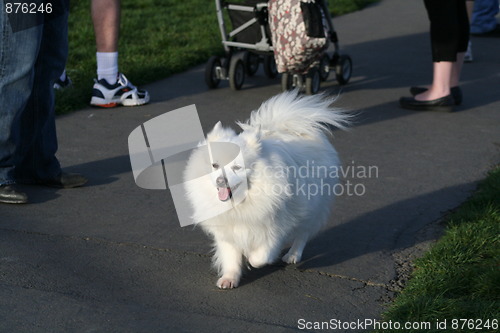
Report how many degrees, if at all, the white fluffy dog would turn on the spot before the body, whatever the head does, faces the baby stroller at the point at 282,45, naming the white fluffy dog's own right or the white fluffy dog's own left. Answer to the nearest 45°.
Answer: approximately 135° to the white fluffy dog's own right

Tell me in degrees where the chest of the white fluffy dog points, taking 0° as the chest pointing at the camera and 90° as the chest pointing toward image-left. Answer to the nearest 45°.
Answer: approximately 45°

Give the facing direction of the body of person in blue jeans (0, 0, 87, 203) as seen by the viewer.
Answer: to the viewer's right

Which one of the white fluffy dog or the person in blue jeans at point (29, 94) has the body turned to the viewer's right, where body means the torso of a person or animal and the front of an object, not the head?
the person in blue jeans

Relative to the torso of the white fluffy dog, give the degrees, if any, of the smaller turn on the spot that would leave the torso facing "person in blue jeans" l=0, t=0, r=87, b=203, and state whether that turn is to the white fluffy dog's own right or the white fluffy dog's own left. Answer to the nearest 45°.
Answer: approximately 90° to the white fluffy dog's own right

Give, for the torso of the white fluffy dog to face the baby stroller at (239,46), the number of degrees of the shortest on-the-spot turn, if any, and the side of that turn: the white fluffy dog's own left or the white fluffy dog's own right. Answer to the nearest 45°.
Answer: approximately 135° to the white fluffy dog's own right

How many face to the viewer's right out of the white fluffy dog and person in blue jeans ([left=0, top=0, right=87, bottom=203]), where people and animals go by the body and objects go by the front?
1
